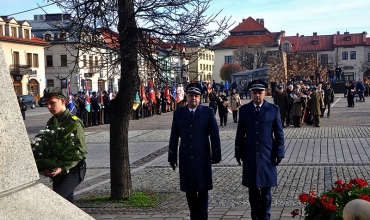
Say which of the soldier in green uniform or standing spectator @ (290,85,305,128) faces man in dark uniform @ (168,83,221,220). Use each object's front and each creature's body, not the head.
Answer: the standing spectator

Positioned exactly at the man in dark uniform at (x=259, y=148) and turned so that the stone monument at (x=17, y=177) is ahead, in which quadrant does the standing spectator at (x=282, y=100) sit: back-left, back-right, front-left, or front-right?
back-right

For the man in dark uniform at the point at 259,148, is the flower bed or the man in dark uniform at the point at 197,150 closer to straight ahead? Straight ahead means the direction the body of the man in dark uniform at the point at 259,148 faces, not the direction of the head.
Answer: the flower bed

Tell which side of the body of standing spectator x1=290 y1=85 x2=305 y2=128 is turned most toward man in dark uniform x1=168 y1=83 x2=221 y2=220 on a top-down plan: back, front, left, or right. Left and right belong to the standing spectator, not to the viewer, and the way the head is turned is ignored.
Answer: front

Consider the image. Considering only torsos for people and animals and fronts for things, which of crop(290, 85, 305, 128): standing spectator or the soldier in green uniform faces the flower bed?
the standing spectator

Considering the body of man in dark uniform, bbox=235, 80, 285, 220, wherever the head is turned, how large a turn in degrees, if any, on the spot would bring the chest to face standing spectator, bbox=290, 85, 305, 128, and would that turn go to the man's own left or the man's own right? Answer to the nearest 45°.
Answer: approximately 180°

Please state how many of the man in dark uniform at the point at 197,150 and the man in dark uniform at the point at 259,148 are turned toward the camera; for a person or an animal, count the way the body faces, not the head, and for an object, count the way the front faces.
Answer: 2
